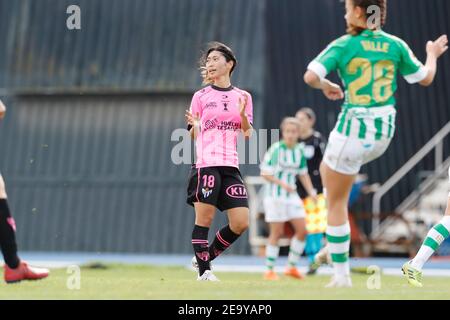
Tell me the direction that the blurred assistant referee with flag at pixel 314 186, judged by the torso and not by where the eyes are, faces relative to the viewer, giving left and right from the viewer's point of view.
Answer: facing the viewer and to the left of the viewer

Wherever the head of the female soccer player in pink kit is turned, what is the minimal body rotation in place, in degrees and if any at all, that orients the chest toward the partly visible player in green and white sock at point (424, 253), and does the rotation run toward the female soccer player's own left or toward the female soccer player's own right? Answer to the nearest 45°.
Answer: approximately 90° to the female soccer player's own left

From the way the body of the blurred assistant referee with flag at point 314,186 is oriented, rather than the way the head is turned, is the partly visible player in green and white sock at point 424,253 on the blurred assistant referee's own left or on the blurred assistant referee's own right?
on the blurred assistant referee's own left

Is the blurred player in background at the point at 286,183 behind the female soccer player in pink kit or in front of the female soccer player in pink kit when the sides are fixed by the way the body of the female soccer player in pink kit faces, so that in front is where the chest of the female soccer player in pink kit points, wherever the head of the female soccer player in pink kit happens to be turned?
behind

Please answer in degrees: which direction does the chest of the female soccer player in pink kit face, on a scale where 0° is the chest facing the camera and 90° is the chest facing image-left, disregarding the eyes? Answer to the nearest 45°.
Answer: approximately 0°

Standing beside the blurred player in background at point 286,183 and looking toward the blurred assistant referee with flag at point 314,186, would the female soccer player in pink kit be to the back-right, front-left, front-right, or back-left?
back-right
